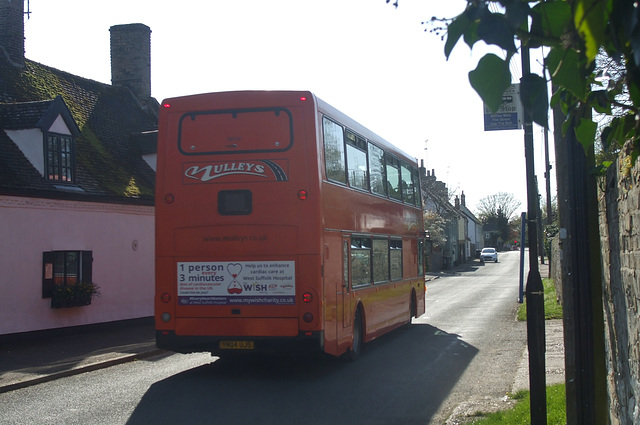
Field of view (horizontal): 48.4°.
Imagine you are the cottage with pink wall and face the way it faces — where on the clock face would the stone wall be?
The stone wall is roughly at 1 o'clock from the cottage with pink wall.

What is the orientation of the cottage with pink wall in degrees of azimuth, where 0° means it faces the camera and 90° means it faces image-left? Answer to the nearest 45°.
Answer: approximately 315°
